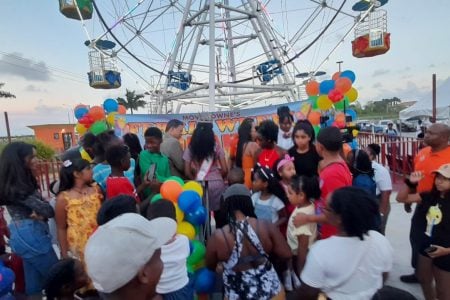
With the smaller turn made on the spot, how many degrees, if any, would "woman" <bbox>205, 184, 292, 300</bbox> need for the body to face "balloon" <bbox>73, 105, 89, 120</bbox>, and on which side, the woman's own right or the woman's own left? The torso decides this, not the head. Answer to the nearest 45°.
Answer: approximately 45° to the woman's own left

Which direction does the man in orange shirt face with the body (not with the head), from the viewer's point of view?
to the viewer's left

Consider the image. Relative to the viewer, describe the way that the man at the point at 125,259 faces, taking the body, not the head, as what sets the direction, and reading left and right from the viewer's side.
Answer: facing away from the viewer and to the right of the viewer

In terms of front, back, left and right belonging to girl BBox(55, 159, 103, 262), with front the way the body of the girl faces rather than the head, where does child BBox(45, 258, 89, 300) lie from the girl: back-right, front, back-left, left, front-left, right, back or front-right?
front-right

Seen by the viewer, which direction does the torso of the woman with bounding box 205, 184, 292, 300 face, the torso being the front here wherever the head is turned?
away from the camera

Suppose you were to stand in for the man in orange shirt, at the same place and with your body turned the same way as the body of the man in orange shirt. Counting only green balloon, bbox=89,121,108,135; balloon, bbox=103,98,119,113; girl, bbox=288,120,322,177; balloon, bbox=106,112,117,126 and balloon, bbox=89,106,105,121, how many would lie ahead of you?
5

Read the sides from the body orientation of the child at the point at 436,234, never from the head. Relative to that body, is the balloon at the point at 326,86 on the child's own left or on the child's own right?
on the child's own right

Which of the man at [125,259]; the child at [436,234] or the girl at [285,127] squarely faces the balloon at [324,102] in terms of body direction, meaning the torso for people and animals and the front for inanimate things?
the man

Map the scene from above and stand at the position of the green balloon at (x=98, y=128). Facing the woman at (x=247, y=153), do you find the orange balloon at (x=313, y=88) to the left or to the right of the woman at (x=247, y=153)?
left
